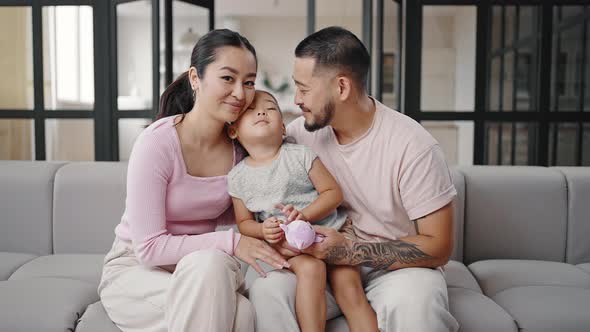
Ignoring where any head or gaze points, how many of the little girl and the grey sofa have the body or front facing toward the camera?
2
